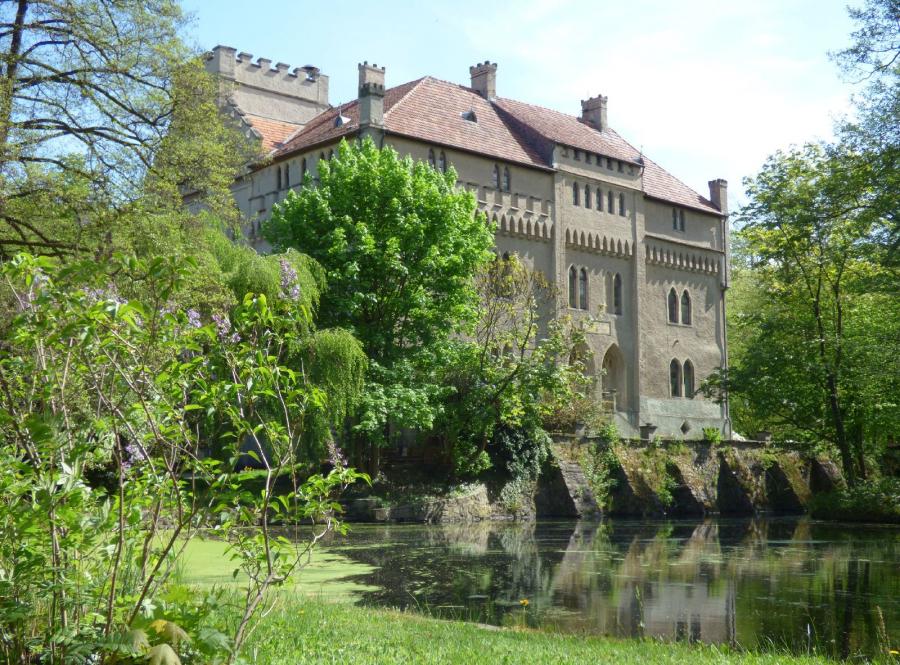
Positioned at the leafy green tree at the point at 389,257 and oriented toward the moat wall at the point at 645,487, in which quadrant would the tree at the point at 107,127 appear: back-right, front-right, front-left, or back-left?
back-right

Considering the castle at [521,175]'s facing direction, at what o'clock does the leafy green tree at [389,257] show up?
The leafy green tree is roughly at 2 o'clock from the castle.

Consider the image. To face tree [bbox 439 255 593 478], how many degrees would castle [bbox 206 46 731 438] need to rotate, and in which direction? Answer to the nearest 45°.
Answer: approximately 45° to its right

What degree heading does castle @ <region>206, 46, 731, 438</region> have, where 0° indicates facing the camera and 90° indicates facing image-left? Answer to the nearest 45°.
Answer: approximately 315°

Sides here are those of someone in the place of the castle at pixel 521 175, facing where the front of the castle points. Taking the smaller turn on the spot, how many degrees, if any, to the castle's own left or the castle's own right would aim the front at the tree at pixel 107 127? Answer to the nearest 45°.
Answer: approximately 45° to the castle's own right

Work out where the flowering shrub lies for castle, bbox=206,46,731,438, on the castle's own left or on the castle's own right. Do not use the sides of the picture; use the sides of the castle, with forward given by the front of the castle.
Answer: on the castle's own right

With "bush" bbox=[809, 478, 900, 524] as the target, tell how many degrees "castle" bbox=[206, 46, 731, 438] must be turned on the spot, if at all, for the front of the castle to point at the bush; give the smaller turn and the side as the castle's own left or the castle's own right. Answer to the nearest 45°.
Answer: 0° — it already faces it
